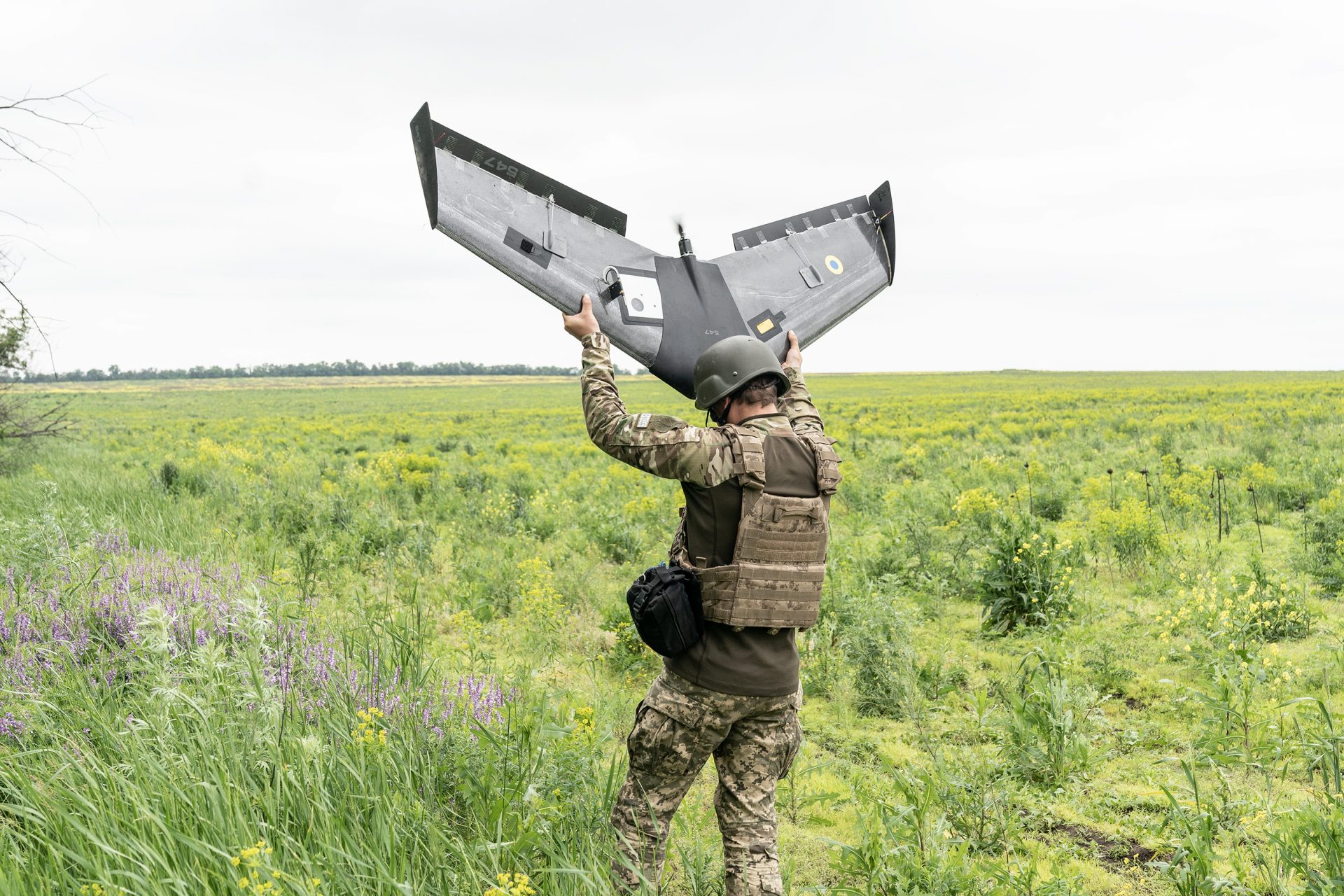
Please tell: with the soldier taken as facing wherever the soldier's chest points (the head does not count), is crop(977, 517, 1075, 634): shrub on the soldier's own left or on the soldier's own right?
on the soldier's own right

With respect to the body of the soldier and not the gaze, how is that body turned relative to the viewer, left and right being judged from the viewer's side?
facing away from the viewer and to the left of the viewer

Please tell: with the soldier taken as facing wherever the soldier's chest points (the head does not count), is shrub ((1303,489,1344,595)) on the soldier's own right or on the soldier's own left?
on the soldier's own right

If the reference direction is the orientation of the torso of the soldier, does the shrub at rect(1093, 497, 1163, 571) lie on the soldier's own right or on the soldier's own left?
on the soldier's own right

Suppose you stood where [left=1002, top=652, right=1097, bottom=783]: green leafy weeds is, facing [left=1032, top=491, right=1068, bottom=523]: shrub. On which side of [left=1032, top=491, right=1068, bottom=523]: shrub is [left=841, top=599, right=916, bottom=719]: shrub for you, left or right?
left

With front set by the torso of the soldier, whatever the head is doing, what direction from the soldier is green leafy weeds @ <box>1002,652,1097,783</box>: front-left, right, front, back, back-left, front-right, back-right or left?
right

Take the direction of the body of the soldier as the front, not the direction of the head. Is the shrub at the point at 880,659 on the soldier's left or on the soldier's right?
on the soldier's right

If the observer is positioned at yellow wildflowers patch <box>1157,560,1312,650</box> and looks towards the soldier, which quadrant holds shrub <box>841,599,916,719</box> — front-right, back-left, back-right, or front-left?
front-right

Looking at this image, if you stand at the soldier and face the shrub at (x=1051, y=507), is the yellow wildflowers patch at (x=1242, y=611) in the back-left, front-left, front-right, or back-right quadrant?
front-right

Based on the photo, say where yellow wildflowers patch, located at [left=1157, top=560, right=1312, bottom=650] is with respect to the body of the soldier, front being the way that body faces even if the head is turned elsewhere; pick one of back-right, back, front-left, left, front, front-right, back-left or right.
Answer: right
